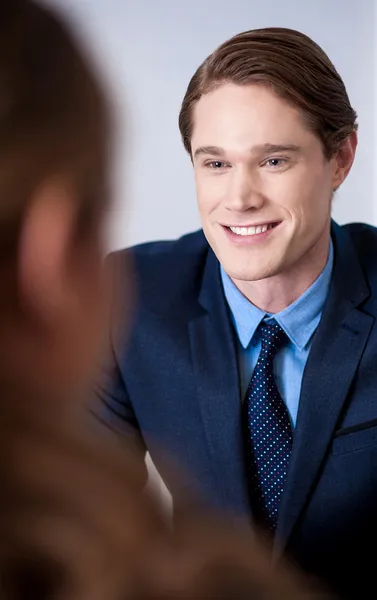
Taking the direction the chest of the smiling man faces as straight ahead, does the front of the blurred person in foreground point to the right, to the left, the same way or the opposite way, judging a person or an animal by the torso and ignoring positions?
the opposite way

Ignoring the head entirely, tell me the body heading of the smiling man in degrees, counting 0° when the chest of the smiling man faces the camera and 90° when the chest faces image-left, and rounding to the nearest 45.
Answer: approximately 45°

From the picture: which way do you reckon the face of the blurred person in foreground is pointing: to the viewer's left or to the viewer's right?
to the viewer's right

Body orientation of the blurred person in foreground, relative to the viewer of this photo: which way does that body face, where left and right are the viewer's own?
facing away from the viewer and to the right of the viewer
